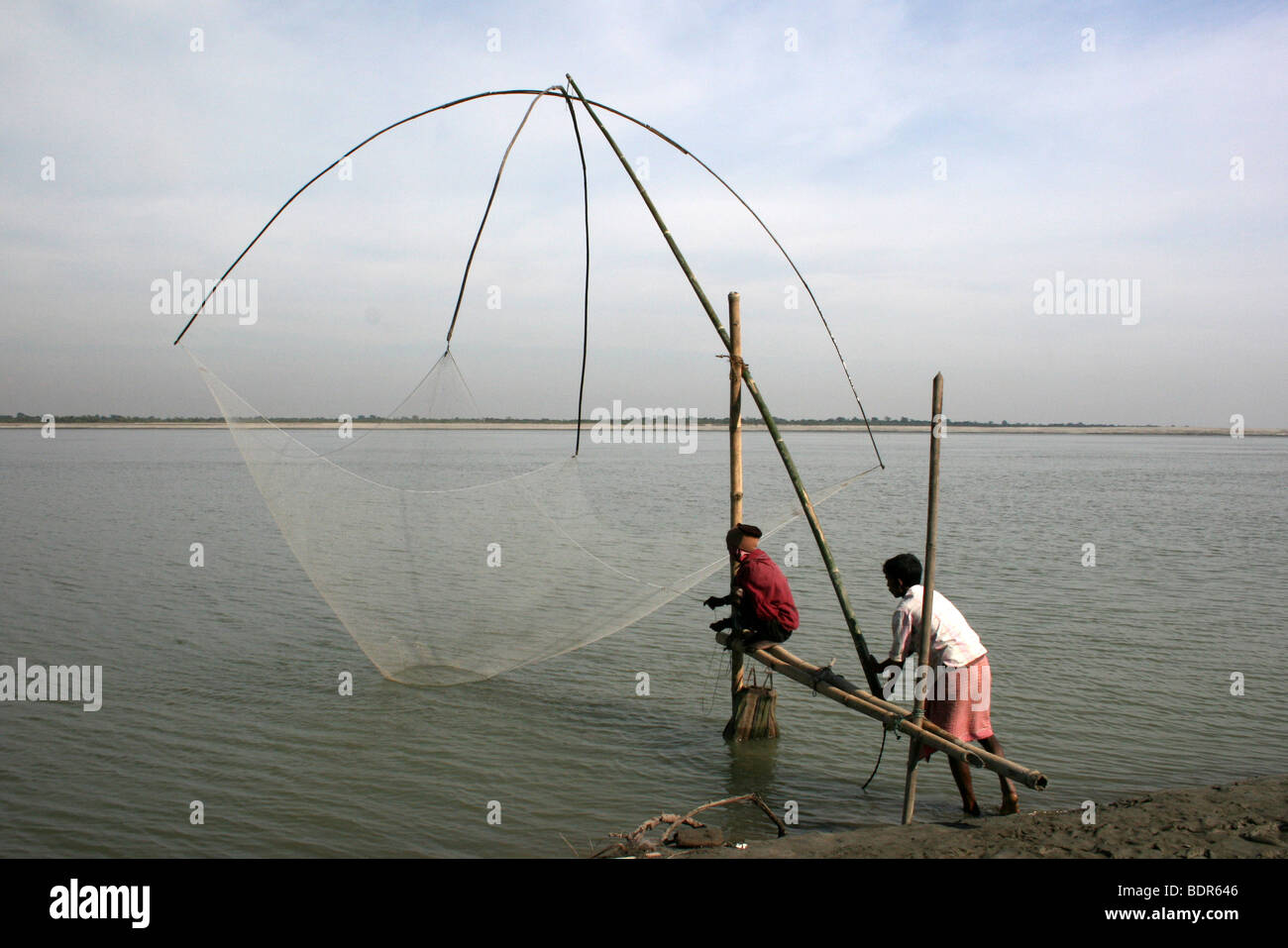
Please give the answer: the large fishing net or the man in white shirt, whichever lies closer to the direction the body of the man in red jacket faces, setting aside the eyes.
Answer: the large fishing net

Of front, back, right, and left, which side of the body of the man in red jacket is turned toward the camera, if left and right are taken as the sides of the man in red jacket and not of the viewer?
left

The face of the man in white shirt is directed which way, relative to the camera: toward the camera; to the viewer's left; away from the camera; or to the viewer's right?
to the viewer's left

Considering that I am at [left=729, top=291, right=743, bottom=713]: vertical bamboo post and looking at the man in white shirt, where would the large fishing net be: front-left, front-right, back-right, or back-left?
back-right

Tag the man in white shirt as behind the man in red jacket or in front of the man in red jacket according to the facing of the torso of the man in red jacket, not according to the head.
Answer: behind
